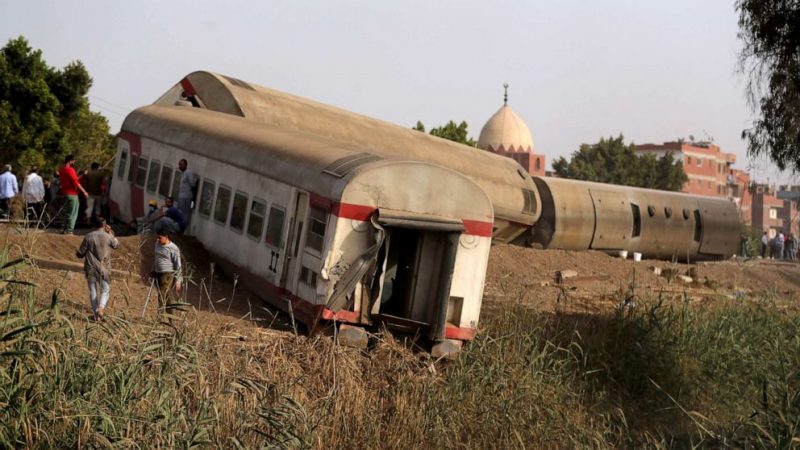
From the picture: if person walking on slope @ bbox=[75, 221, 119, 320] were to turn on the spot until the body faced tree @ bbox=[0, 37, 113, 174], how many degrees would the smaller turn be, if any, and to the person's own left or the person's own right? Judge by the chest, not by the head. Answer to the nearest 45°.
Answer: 0° — they already face it

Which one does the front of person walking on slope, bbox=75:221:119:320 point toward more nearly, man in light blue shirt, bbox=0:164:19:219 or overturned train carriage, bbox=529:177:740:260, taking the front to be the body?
the man in light blue shirt

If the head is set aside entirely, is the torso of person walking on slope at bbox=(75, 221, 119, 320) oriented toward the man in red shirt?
yes

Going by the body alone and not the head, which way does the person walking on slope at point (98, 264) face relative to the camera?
away from the camera
